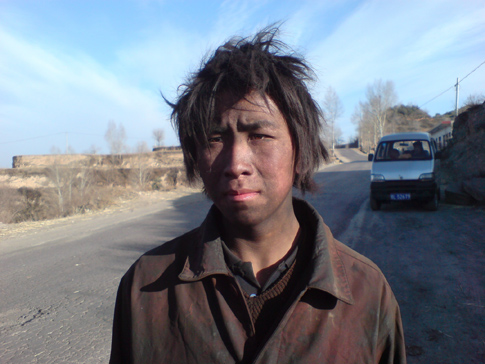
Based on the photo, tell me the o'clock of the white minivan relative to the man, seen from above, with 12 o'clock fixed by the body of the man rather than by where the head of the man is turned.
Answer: The white minivan is roughly at 7 o'clock from the man.

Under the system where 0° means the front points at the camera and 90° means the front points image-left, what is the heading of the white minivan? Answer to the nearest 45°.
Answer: approximately 0°

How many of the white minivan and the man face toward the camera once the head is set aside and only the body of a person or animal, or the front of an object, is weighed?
2

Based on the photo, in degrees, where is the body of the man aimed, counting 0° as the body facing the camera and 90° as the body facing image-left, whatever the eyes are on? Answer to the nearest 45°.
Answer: approximately 0°

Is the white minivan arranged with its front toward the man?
yes
